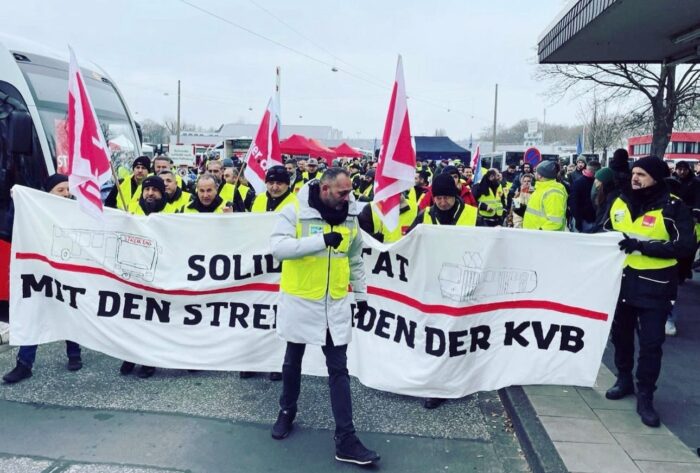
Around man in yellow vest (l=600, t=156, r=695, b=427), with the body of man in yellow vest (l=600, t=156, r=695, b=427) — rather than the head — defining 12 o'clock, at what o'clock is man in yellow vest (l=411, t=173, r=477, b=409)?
man in yellow vest (l=411, t=173, r=477, b=409) is roughly at 2 o'clock from man in yellow vest (l=600, t=156, r=695, b=427).

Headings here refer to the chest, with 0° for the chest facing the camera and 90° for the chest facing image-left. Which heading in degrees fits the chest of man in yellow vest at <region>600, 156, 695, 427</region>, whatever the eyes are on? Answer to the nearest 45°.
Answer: approximately 45°

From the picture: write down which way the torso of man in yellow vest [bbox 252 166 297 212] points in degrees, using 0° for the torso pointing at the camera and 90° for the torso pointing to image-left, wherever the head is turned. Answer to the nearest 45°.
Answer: approximately 0°

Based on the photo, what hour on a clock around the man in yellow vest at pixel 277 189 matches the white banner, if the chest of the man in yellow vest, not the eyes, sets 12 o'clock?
The white banner is roughly at 12 o'clock from the man in yellow vest.

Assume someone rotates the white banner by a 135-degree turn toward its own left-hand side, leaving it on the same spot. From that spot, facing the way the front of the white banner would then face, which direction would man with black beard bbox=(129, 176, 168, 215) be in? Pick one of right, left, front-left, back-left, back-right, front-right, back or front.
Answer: left

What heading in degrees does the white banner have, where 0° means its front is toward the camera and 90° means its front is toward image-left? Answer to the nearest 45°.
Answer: approximately 0°

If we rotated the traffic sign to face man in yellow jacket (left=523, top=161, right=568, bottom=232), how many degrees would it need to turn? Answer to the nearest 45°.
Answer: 0° — it already faces them

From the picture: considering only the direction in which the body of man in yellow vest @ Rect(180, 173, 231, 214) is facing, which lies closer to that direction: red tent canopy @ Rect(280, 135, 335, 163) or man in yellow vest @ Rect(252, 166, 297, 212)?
the man in yellow vest

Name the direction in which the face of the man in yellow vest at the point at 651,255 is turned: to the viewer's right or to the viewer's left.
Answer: to the viewer's left
